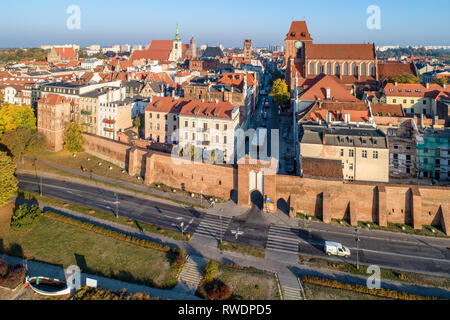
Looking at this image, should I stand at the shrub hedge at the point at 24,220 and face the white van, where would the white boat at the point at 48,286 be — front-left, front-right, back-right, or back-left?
front-right

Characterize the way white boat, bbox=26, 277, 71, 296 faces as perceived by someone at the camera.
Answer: facing to the left of the viewer

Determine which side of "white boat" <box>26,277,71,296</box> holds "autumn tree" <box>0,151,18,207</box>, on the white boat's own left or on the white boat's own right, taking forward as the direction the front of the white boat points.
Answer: on the white boat's own right

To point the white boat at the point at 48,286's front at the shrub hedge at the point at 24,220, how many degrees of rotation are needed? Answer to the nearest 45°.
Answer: approximately 90° to its right

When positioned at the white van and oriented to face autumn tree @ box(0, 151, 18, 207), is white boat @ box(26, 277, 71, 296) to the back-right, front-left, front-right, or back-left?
front-left

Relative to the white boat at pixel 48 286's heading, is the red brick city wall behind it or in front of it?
behind

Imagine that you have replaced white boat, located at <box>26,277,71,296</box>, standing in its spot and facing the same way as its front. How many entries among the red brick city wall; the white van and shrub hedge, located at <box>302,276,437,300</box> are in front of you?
0
